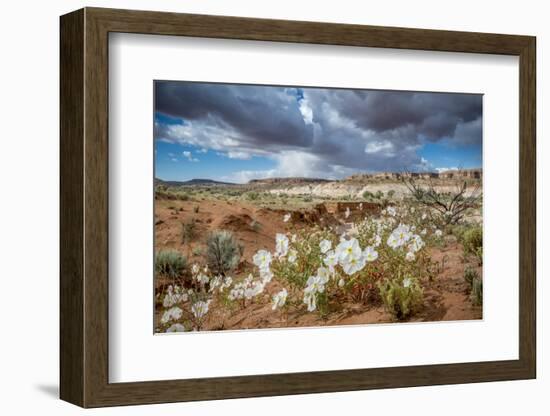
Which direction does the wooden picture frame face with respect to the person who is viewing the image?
facing the viewer and to the right of the viewer
